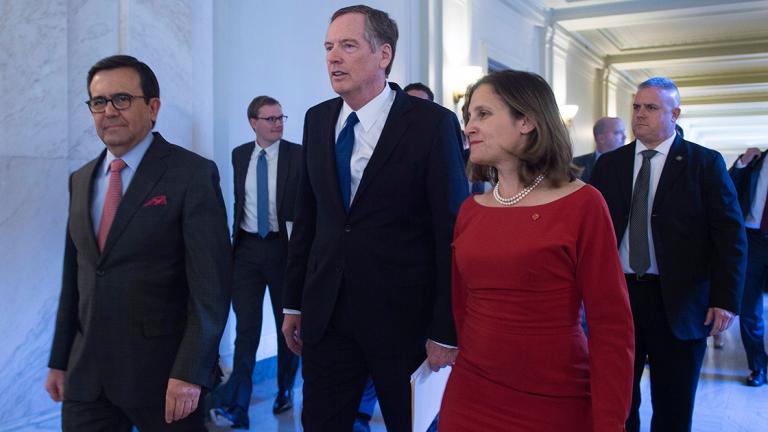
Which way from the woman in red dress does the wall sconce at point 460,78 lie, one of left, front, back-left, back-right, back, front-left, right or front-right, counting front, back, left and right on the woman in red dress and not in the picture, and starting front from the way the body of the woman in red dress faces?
back-right

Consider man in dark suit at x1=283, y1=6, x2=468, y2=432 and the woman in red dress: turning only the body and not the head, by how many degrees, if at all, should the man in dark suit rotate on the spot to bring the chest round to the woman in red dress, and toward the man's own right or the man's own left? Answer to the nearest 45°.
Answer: approximately 90° to the man's own left

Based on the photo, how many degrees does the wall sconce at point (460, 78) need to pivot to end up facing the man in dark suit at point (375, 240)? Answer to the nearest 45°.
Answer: approximately 45° to its right

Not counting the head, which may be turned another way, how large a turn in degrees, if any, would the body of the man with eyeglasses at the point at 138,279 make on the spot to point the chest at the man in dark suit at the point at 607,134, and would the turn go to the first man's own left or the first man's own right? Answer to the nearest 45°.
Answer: approximately 180°

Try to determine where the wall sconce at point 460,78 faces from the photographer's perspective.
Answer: facing the viewer and to the right of the viewer

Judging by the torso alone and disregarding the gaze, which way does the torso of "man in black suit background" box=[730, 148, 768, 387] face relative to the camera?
toward the camera

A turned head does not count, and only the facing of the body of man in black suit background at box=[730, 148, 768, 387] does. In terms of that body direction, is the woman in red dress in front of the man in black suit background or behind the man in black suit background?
in front

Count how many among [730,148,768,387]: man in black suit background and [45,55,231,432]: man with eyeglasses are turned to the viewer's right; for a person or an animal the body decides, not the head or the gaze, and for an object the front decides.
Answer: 0

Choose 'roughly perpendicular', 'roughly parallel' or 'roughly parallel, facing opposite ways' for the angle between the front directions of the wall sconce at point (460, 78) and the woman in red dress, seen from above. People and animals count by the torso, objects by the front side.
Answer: roughly perpendicular

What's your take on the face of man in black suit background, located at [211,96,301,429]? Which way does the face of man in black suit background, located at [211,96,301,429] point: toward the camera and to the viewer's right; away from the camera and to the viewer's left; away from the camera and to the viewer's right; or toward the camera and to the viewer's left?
toward the camera and to the viewer's right

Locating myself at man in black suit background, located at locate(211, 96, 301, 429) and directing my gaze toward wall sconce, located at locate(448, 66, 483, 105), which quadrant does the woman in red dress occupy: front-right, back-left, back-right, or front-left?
back-right

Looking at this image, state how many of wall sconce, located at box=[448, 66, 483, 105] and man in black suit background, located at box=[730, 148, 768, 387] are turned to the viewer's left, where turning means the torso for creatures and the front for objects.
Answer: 0

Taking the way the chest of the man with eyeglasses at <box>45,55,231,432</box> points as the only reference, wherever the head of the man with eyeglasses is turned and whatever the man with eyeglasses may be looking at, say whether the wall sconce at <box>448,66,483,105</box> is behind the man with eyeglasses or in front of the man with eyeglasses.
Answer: behind

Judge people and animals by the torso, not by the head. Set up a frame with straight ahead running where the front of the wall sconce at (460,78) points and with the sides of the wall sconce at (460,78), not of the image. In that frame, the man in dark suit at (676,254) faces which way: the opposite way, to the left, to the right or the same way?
to the right
